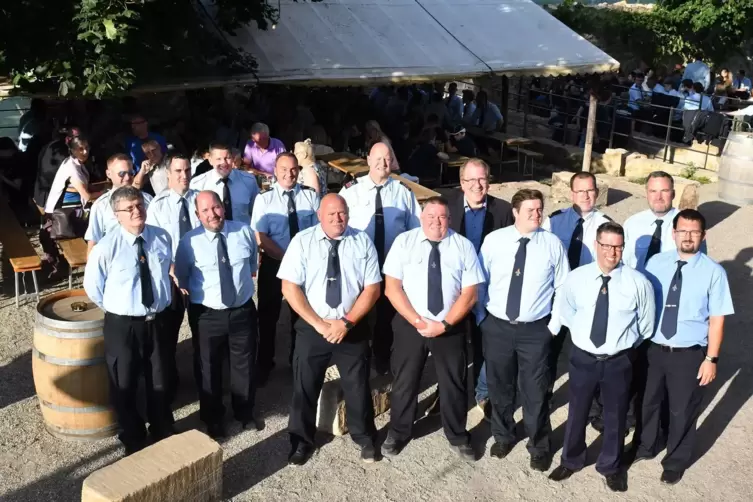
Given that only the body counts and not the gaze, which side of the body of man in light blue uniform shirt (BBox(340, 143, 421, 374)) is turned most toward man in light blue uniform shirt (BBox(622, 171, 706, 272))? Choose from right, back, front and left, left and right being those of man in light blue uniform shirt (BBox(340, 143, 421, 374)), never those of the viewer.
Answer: left

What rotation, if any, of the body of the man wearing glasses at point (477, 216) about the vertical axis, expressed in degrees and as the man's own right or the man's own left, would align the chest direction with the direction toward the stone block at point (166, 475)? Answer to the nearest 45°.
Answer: approximately 45° to the man's own right

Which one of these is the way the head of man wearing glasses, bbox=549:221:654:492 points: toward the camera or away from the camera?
toward the camera

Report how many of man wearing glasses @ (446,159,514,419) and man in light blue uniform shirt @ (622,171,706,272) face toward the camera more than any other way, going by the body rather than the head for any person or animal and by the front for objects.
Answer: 2

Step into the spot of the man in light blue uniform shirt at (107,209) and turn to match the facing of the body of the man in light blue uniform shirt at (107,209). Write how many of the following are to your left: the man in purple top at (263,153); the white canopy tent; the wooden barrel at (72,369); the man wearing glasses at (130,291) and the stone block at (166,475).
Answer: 2

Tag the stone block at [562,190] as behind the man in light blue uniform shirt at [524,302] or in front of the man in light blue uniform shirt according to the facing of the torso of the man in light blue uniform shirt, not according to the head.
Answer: behind

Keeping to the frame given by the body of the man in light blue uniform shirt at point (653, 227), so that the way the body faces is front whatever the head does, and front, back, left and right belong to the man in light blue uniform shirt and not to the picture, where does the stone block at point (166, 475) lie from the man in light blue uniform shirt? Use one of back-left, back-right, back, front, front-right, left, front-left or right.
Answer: front-right

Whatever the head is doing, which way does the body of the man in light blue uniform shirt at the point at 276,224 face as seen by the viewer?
toward the camera

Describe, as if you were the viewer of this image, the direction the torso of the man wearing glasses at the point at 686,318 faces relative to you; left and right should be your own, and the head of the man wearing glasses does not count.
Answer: facing the viewer and to the left of the viewer

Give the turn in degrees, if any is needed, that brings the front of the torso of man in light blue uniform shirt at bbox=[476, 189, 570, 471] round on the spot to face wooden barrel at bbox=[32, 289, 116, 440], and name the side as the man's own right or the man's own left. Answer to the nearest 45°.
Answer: approximately 90° to the man's own right

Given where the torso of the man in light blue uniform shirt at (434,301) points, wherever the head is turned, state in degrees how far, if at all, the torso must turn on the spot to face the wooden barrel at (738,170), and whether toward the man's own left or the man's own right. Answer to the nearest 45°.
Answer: approximately 135° to the man's own left

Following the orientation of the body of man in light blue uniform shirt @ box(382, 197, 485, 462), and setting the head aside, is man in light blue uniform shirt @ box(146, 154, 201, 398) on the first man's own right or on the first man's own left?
on the first man's own right

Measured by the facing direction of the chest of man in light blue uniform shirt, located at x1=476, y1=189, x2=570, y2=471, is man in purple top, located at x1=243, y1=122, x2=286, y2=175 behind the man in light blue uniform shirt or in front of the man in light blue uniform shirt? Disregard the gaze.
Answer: behind

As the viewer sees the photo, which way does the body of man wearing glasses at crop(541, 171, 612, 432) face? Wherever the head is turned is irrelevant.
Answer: toward the camera

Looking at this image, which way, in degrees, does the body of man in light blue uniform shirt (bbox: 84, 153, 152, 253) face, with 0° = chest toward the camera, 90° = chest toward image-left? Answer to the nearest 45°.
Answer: approximately 315°

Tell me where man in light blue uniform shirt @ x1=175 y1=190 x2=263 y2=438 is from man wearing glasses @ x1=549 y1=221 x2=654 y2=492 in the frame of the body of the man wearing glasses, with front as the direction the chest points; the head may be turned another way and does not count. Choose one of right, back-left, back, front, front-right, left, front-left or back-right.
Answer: right

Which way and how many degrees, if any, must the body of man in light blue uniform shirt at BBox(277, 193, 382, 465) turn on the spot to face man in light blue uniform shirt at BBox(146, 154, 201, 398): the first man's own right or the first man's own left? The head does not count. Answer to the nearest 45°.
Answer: approximately 135° to the first man's own right

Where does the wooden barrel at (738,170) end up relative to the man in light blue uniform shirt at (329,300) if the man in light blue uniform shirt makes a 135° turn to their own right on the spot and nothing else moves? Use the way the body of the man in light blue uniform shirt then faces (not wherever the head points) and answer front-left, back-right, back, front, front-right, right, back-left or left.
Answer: right
